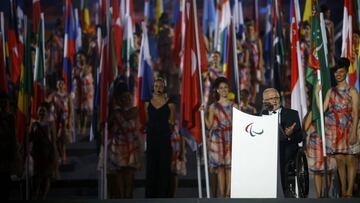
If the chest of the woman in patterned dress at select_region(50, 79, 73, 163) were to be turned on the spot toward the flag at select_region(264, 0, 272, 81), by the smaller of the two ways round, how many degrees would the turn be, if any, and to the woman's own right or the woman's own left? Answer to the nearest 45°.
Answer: approximately 90° to the woman's own left

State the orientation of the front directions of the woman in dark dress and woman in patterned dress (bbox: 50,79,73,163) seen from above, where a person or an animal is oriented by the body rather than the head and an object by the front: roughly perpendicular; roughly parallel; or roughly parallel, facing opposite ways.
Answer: roughly parallel

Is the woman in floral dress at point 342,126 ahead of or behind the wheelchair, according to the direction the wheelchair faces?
behind

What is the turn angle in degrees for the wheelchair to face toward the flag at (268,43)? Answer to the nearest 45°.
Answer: approximately 135° to its right

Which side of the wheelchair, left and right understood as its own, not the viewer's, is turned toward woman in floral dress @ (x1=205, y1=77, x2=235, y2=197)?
right

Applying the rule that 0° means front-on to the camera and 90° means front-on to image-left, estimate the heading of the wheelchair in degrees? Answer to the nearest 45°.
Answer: approximately 45°

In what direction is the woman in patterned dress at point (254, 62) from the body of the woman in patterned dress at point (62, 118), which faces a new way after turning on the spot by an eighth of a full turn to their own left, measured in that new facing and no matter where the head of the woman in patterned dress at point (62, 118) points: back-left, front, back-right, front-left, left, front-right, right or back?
front-left

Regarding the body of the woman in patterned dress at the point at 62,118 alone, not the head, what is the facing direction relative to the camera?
toward the camera

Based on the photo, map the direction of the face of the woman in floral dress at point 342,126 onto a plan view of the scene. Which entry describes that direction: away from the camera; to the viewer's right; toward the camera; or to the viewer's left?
toward the camera

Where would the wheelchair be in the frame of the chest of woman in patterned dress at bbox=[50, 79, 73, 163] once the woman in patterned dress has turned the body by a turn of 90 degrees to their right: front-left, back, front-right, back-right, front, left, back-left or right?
back-left

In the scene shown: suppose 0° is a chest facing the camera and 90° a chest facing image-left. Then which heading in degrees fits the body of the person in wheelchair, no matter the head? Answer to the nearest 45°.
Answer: approximately 45°

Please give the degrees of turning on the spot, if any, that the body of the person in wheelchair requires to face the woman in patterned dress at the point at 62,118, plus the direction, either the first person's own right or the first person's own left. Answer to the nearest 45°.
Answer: approximately 45° to the first person's own right
